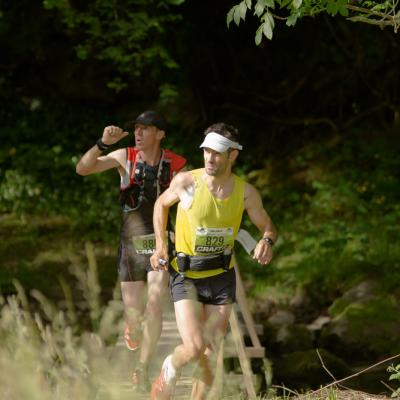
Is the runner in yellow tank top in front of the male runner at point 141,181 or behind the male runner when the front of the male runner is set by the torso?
in front

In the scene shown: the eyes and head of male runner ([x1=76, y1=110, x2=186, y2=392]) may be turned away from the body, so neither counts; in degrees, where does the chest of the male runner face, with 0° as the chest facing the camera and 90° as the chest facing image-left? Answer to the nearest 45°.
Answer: approximately 0°

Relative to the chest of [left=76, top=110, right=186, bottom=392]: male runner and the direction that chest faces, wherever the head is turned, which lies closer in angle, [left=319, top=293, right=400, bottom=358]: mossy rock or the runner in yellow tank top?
the runner in yellow tank top

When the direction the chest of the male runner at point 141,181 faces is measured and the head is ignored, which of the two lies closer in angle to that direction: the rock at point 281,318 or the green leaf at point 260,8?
the green leaf
